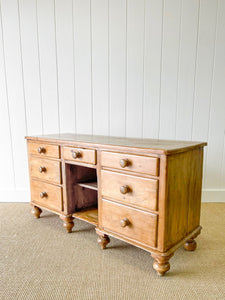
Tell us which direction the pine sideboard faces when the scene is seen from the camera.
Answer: facing the viewer and to the left of the viewer
